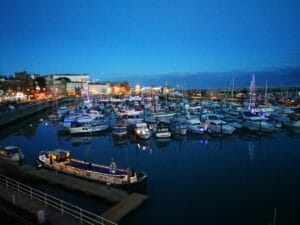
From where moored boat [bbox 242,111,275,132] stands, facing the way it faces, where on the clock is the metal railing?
The metal railing is roughly at 2 o'clock from the moored boat.

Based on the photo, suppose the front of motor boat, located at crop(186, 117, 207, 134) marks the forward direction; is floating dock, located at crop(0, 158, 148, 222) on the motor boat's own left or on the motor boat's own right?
on the motor boat's own right

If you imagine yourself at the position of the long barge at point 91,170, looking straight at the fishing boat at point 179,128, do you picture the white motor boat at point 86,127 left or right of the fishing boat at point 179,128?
left

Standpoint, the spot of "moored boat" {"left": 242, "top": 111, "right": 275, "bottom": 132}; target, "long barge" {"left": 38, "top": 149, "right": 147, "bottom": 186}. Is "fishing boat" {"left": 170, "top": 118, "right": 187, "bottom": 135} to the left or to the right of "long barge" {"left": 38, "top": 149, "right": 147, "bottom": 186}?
right

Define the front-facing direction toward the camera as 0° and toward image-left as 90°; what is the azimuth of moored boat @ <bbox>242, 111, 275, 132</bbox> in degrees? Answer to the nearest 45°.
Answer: approximately 315°

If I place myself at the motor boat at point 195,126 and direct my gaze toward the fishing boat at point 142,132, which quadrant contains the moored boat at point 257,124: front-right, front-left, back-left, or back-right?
back-left

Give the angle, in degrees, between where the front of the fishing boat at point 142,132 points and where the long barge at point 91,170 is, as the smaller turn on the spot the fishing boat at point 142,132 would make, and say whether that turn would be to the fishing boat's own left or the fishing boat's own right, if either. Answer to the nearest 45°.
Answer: approximately 45° to the fishing boat's own right

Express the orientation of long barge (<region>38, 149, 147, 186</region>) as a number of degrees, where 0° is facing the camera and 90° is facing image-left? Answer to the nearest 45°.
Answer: approximately 315°

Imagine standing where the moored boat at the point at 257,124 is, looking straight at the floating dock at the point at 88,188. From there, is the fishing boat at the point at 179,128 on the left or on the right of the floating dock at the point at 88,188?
right

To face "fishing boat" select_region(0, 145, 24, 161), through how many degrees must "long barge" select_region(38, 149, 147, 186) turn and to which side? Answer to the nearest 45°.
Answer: approximately 180°

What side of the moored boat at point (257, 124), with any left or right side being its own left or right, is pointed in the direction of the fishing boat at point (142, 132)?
right
